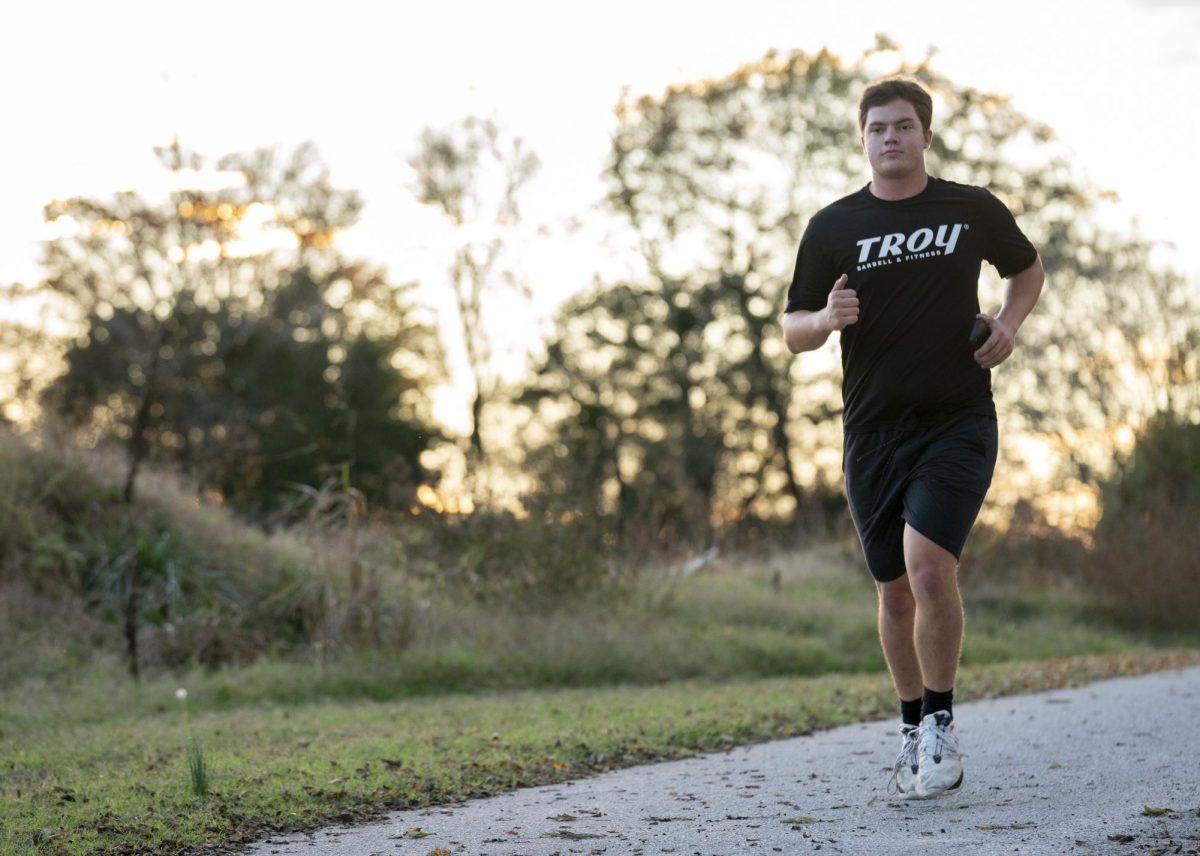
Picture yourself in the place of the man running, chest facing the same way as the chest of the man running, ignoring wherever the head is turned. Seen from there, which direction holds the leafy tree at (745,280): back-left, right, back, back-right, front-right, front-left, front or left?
back

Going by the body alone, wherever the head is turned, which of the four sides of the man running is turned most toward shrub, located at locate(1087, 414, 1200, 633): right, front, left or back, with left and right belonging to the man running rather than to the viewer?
back

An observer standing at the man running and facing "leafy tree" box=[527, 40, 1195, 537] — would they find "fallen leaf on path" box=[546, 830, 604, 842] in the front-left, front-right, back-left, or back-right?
back-left

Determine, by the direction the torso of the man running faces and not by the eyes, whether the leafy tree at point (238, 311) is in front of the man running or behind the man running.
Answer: behind

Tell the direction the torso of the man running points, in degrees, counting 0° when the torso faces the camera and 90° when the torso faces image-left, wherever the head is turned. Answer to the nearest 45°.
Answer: approximately 0°
